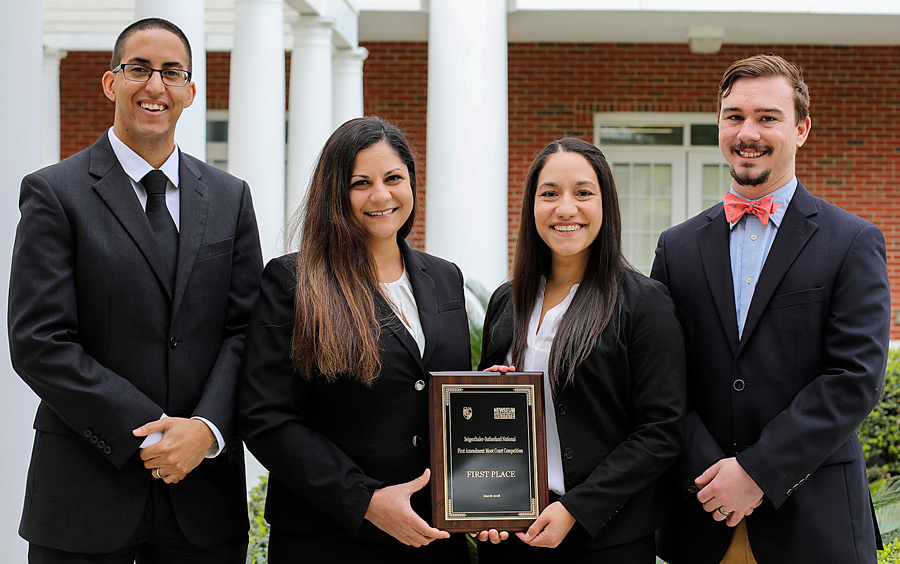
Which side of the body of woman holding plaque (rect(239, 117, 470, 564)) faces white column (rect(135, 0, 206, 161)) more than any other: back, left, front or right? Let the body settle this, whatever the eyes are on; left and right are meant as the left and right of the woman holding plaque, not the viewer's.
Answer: back

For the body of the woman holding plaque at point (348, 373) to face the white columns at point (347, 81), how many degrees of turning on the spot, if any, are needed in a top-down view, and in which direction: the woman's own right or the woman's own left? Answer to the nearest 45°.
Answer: approximately 135° to the woman's own left

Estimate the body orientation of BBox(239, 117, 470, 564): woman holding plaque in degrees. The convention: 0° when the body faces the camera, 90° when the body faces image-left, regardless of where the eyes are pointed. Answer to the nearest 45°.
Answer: approximately 315°

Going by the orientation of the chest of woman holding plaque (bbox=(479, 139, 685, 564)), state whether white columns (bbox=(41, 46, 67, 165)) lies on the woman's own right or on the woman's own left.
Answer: on the woman's own right

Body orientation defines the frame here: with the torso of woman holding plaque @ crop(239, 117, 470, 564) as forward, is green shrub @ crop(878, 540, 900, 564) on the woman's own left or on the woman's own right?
on the woman's own left

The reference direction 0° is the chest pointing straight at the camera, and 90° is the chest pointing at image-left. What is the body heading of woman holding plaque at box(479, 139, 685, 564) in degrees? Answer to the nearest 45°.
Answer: approximately 45°

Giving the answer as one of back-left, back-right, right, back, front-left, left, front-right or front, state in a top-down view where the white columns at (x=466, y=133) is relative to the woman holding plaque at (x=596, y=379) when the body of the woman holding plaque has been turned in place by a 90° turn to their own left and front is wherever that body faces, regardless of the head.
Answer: back-left
